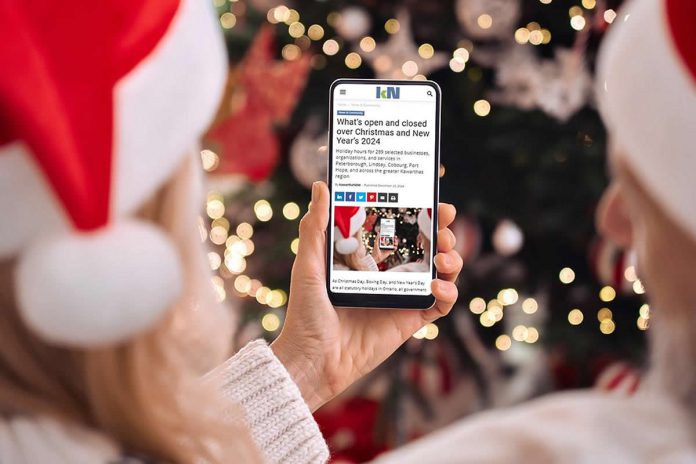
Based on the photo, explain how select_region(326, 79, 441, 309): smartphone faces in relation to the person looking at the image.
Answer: facing the viewer

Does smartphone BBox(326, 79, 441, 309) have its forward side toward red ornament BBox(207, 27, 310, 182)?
no

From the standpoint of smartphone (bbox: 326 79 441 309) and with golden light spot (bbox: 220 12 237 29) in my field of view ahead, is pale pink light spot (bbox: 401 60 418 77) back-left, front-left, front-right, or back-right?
front-right

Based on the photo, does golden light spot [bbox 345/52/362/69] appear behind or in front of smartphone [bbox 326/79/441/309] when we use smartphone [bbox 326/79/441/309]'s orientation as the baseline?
behind

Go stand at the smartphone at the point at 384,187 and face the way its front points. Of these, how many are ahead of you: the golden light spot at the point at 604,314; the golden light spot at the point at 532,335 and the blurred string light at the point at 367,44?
0

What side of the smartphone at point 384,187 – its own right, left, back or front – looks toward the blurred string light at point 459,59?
back

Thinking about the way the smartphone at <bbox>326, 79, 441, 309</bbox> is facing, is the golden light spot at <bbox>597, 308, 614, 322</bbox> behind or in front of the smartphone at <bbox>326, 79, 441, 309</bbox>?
behind

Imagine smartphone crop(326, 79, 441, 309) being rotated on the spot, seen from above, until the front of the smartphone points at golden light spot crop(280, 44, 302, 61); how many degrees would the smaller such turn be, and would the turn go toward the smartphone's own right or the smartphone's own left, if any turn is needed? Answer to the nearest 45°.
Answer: approximately 180°

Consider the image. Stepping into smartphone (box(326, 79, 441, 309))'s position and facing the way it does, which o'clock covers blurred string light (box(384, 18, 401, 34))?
The blurred string light is roughly at 6 o'clock from the smartphone.

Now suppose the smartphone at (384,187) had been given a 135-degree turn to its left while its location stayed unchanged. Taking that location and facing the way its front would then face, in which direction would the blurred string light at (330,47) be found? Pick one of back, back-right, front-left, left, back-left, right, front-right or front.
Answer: front-left

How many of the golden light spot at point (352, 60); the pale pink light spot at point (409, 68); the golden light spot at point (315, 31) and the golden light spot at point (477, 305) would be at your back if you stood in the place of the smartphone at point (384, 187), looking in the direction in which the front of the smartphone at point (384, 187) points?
4

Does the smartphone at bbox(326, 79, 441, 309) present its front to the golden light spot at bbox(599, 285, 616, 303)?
no

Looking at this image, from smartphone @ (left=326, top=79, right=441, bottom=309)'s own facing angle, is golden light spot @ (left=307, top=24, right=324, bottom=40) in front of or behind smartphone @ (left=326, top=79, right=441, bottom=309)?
behind

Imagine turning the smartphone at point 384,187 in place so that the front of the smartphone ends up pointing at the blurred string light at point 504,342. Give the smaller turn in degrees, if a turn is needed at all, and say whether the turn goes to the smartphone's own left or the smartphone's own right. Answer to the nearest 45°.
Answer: approximately 180°

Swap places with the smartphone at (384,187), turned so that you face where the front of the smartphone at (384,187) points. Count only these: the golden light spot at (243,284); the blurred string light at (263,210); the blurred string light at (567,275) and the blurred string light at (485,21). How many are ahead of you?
0

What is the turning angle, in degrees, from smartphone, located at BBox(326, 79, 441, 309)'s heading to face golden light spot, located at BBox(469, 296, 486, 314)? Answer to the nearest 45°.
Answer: approximately 180°

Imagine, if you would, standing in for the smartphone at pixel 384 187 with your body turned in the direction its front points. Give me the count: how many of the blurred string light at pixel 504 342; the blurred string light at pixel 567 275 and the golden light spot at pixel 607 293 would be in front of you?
0

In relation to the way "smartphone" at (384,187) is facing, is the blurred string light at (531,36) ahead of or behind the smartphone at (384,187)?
behind
